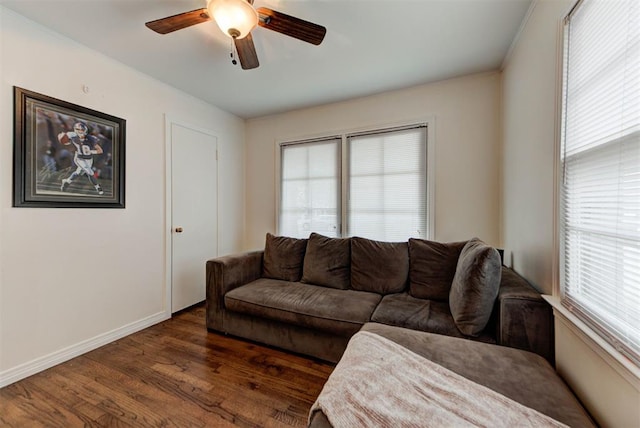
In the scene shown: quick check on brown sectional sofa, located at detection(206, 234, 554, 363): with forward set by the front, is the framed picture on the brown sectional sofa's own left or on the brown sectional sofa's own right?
on the brown sectional sofa's own right

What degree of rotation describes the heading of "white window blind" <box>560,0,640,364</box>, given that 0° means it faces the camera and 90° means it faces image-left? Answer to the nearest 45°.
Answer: approximately 45°

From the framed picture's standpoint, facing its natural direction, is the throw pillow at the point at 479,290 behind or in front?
in front

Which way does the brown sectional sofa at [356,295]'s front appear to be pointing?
toward the camera

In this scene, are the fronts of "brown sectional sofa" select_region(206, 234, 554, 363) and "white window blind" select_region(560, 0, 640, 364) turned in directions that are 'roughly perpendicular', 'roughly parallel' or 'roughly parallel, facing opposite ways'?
roughly perpendicular

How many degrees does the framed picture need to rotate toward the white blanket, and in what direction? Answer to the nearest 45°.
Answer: approximately 45° to its right

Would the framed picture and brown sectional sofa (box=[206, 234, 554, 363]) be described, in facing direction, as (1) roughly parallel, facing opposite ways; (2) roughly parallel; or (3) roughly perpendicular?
roughly perpendicular

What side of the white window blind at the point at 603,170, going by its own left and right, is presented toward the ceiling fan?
front

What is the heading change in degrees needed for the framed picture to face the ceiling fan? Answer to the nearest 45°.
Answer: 0° — it already faces it

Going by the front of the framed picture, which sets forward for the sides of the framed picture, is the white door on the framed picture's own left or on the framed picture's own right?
on the framed picture's own left

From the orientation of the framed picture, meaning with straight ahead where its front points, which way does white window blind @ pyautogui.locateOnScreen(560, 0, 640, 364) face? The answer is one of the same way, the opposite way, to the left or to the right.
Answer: the opposite way

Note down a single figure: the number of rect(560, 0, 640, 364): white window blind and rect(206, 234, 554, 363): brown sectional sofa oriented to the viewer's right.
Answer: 0

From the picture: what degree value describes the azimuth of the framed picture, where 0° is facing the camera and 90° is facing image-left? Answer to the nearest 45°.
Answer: approximately 315°

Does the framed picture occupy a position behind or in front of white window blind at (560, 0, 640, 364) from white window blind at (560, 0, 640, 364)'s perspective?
in front
